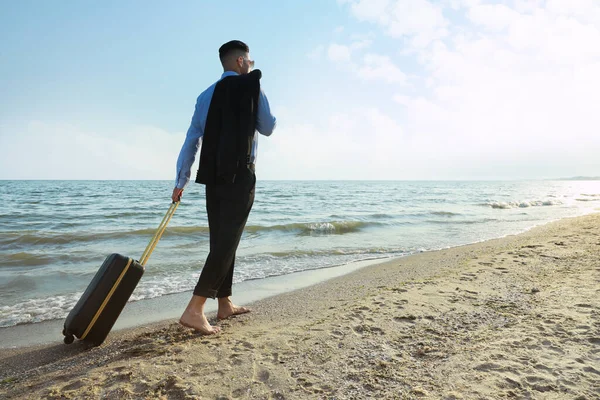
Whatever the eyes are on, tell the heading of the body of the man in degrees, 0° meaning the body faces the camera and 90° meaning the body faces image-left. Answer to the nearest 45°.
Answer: approximately 225°
